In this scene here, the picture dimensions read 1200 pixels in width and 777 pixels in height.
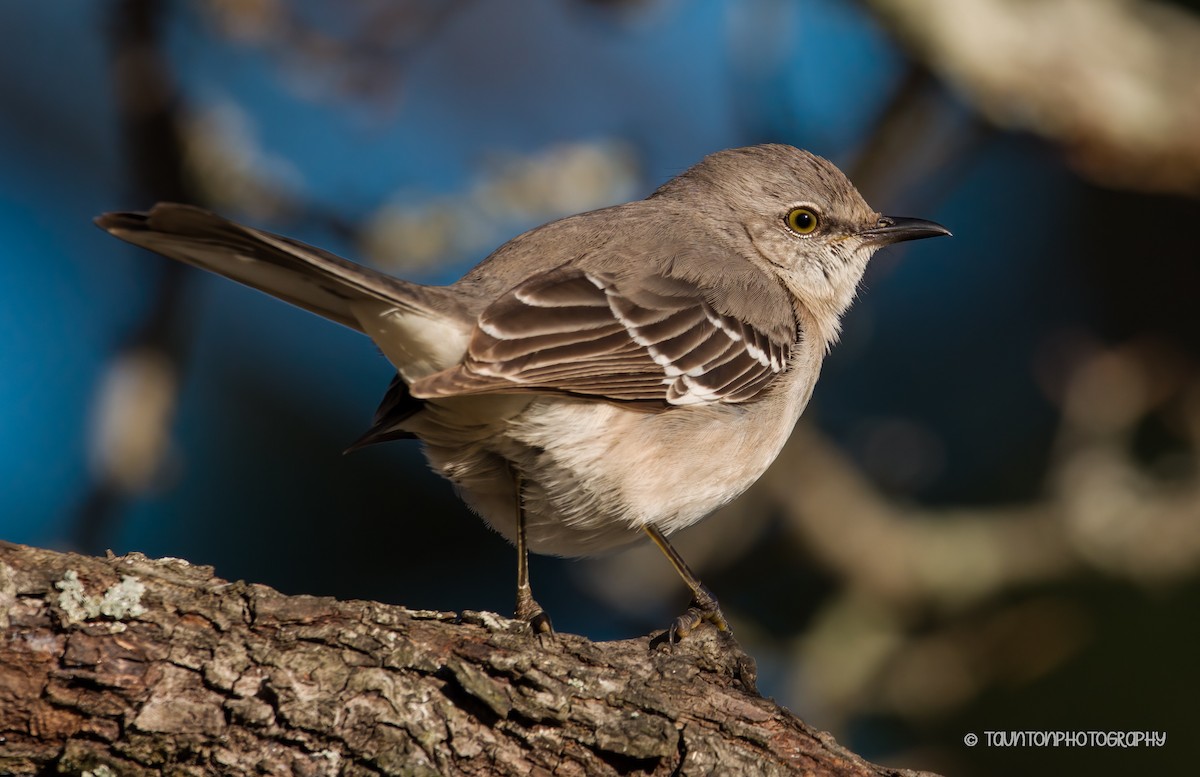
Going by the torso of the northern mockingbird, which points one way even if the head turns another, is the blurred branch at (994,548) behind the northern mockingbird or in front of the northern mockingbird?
in front

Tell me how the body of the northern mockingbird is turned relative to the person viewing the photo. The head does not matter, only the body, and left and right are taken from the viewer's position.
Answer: facing to the right of the viewer

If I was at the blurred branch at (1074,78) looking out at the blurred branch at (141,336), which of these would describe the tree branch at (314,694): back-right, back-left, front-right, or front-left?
front-left

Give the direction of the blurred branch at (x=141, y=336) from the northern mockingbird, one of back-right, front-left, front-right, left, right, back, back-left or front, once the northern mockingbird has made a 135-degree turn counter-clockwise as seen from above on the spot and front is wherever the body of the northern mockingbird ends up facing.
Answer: front
